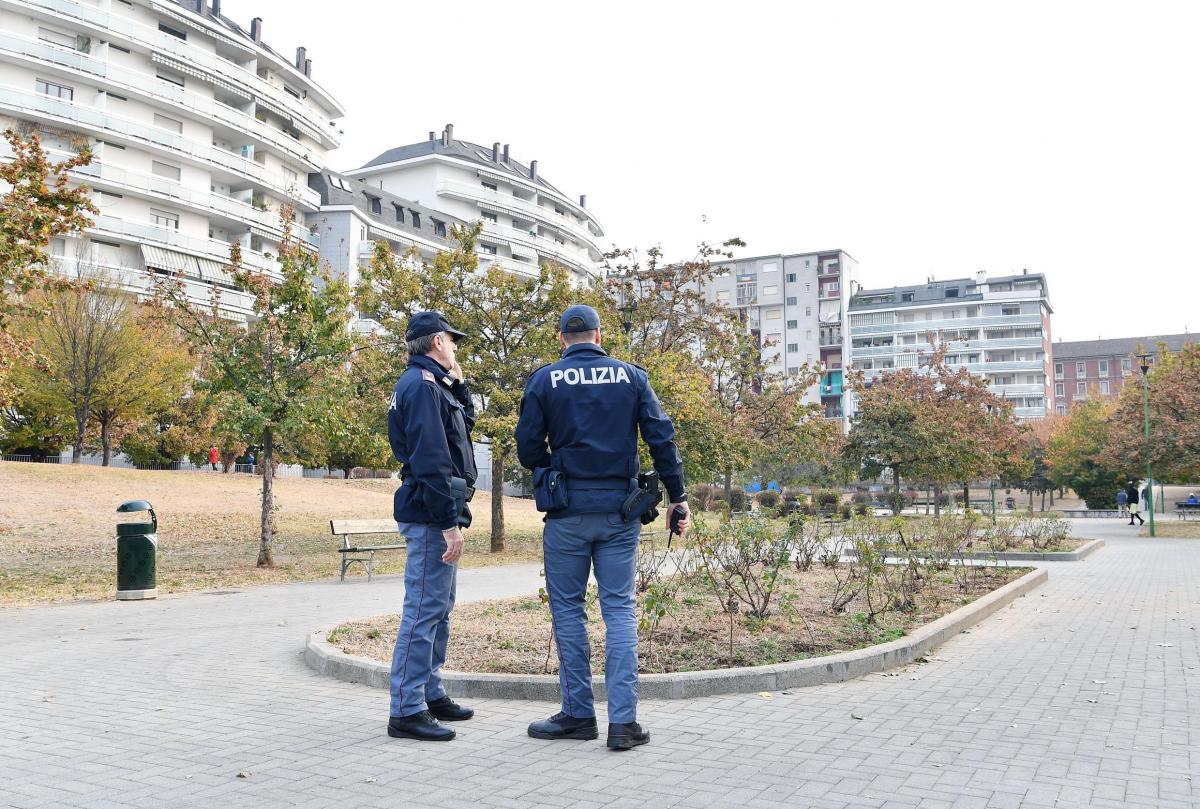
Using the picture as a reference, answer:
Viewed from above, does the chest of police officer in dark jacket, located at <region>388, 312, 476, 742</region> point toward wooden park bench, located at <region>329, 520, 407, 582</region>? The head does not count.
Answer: no

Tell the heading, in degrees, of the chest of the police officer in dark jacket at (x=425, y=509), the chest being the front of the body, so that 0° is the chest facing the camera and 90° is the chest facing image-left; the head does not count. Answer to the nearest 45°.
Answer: approximately 270°

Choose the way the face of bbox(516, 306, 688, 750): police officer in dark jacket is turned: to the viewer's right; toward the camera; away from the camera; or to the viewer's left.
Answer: away from the camera

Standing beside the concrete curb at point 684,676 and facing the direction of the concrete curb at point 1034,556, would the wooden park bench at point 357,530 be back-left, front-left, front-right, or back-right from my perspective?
front-left

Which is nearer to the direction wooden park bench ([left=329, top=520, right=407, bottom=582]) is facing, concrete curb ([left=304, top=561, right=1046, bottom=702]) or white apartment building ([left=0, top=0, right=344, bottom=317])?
the concrete curb

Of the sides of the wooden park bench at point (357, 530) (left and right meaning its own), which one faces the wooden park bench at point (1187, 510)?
left

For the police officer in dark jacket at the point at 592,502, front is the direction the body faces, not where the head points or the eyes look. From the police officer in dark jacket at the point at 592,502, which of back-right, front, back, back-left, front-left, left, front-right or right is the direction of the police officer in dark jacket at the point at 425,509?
left

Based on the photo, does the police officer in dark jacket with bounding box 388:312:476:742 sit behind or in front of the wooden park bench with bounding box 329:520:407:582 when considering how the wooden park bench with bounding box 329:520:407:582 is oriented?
in front

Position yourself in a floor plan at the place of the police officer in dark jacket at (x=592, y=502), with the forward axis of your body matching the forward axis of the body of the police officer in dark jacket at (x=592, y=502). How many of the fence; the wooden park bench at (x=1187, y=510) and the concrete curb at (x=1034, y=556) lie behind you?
0

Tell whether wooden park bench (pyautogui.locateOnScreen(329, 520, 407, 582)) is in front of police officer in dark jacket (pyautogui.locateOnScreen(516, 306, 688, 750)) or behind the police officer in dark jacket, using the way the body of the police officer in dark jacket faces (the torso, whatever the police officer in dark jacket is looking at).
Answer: in front

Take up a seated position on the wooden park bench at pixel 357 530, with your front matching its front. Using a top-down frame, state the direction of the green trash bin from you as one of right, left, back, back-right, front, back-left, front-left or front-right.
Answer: right

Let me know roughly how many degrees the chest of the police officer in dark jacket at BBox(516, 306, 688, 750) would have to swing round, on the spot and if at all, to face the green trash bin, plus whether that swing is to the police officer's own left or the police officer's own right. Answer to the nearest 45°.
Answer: approximately 45° to the police officer's own left

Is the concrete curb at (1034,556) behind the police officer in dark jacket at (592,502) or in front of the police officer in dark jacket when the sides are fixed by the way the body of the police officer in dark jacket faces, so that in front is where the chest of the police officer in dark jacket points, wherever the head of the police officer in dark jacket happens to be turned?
in front

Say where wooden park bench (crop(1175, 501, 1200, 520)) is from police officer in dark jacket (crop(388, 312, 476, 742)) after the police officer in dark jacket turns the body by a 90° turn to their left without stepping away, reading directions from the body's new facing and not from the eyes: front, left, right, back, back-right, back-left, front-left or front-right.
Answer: front-right

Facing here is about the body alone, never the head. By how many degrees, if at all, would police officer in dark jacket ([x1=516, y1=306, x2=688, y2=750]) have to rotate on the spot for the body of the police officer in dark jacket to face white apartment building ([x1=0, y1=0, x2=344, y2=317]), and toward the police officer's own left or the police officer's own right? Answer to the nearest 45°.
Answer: approximately 45° to the police officer's own left

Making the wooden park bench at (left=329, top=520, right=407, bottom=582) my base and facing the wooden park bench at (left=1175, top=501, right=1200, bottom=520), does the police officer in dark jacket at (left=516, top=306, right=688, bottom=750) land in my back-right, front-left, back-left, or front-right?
back-right

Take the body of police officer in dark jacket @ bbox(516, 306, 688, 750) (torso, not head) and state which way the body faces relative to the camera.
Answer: away from the camera

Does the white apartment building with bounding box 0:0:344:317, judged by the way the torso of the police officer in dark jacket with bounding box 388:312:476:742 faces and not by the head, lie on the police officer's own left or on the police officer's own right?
on the police officer's own left

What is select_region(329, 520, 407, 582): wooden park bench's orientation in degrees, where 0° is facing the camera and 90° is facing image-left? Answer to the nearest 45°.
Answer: approximately 315°
